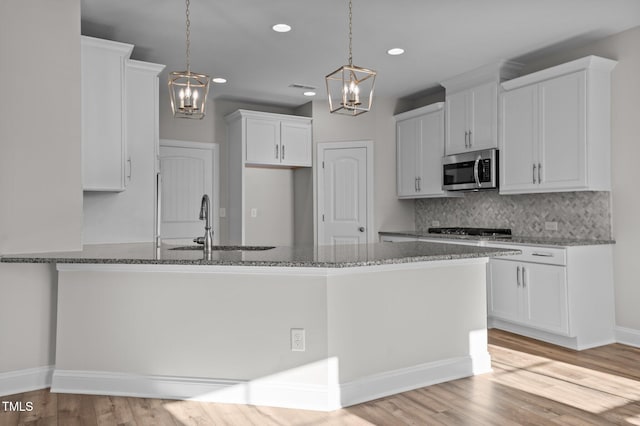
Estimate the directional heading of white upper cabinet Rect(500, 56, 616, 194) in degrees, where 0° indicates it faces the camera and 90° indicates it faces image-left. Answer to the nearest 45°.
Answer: approximately 45°

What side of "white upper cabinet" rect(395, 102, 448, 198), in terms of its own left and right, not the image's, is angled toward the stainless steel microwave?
left

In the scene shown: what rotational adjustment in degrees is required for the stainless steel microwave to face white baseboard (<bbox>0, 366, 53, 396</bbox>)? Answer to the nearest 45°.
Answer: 0° — it already faces it

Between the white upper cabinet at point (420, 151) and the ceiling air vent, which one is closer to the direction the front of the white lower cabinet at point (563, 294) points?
the ceiling air vent

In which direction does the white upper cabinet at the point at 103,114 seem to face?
to the viewer's right

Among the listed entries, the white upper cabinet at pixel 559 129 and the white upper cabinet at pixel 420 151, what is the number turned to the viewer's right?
0

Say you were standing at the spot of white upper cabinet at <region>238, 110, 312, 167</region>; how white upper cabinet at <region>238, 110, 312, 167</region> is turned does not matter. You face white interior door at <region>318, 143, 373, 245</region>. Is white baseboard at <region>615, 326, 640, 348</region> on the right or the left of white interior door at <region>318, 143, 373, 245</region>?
right

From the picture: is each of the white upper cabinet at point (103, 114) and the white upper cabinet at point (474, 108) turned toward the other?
yes

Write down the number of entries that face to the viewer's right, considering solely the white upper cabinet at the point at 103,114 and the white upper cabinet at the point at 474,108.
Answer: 1

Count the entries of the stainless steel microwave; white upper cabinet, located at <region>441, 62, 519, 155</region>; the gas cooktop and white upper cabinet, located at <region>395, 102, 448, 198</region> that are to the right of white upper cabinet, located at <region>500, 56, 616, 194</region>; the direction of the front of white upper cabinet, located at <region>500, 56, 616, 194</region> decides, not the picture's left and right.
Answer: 4

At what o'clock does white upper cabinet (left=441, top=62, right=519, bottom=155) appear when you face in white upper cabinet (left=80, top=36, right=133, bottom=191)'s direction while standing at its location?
white upper cabinet (left=441, top=62, right=519, bottom=155) is roughly at 12 o'clock from white upper cabinet (left=80, top=36, right=133, bottom=191).

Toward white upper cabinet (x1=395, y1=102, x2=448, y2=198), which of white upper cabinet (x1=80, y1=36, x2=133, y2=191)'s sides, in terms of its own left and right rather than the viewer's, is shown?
front

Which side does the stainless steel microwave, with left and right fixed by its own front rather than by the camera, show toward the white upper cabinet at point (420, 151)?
right

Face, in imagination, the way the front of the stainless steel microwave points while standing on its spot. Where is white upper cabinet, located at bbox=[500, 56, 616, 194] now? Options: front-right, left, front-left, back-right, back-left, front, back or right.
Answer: left
